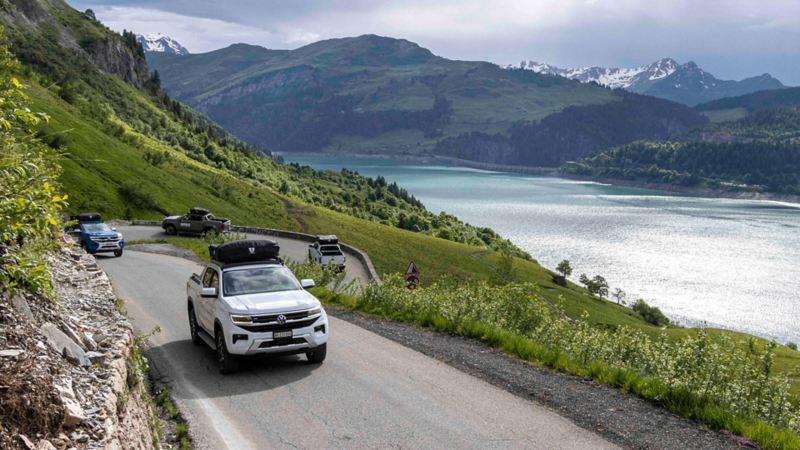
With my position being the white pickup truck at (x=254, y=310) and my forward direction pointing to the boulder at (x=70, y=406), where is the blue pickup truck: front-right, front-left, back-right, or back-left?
back-right

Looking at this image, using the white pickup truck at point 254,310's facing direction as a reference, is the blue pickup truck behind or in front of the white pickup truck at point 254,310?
behind

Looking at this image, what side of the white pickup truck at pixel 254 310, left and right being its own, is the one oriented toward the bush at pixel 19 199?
right

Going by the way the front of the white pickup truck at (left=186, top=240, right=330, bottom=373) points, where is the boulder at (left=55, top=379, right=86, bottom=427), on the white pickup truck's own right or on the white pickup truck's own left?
on the white pickup truck's own right

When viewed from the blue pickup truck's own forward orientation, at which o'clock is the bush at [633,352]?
The bush is roughly at 1 o'clock from the blue pickup truck.

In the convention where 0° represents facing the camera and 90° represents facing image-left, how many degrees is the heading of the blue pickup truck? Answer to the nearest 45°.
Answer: approximately 315°

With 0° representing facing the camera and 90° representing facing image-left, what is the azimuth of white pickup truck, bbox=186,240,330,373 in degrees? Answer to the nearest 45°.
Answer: approximately 315°
